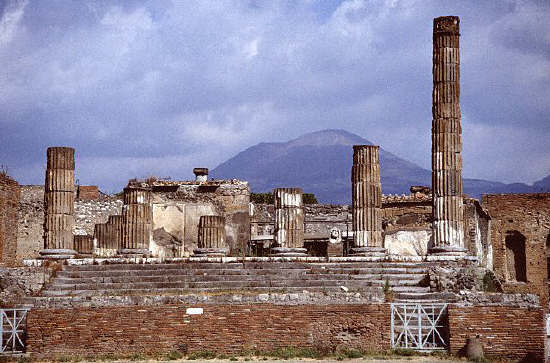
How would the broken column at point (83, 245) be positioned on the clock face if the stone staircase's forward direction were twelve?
The broken column is roughly at 5 o'clock from the stone staircase.

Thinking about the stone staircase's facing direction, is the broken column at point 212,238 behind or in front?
behind

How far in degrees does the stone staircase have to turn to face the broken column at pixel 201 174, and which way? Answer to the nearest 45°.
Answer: approximately 180°

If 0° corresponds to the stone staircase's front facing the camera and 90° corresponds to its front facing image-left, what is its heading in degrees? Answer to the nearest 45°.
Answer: approximately 0°

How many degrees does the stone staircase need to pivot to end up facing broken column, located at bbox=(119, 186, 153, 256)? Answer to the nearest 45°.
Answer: approximately 135° to its right

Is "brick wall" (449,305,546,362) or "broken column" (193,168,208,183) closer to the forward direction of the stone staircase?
the brick wall

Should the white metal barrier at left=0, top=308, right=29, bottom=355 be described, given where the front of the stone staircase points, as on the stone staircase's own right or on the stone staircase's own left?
on the stone staircase's own right

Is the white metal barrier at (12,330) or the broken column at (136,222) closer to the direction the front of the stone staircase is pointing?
the white metal barrier

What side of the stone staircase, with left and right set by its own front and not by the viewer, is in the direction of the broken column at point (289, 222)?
back

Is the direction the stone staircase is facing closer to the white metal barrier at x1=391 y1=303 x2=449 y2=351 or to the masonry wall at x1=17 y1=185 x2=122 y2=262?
the white metal barrier

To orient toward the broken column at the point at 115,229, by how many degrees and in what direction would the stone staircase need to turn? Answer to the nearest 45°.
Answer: approximately 135° to its right
